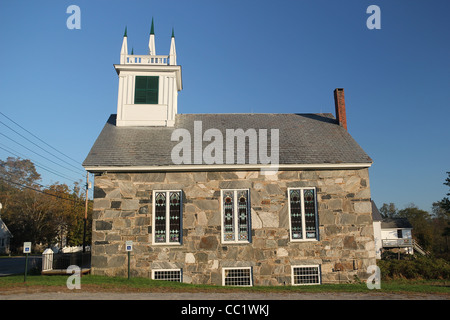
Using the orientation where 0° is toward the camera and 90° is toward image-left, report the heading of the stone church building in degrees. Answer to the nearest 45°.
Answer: approximately 90°

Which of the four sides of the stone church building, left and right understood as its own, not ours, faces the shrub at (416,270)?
back
